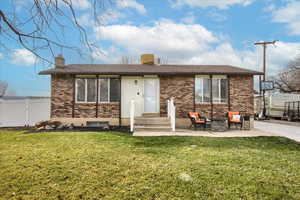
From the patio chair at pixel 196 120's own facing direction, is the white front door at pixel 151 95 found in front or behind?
behind

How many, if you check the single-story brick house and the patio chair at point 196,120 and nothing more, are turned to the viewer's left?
0

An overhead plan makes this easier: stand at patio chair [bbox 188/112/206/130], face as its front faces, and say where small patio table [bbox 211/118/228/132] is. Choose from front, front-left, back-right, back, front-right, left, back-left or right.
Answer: left

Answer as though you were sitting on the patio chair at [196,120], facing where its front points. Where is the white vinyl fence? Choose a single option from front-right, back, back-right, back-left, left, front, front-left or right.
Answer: back-right

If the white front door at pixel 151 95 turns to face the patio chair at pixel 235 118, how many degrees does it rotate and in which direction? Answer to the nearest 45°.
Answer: approximately 90° to its left

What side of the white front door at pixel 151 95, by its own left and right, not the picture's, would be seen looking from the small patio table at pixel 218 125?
left

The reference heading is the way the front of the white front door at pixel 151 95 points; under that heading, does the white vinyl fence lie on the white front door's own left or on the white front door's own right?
on the white front door's own right

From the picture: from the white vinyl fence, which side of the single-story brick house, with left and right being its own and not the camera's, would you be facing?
right

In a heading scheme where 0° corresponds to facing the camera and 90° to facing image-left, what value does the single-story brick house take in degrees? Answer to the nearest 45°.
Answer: approximately 0°

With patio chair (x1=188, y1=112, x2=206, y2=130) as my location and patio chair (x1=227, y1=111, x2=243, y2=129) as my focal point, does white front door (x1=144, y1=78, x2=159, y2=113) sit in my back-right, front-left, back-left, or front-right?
back-left

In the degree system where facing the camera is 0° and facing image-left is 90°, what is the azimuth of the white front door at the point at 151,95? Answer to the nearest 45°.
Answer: approximately 0°

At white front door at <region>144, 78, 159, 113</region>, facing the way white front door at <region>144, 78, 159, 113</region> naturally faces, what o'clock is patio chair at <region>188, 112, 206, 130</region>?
The patio chair is roughly at 10 o'clock from the white front door.

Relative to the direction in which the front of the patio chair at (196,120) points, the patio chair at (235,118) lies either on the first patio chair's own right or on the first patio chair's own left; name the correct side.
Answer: on the first patio chair's own left
